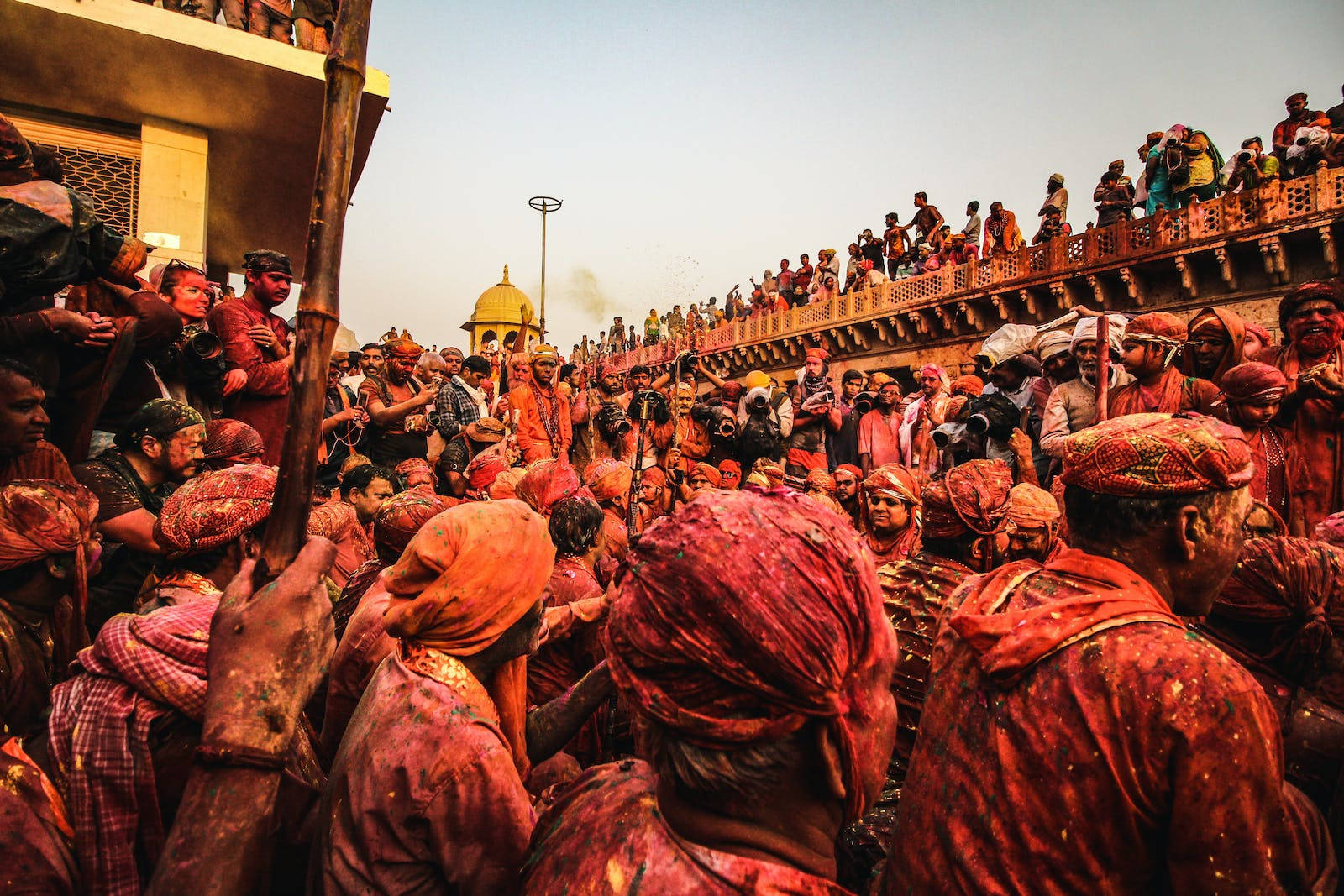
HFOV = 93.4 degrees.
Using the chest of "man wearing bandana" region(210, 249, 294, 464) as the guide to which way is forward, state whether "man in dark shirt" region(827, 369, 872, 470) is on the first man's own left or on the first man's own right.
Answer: on the first man's own left

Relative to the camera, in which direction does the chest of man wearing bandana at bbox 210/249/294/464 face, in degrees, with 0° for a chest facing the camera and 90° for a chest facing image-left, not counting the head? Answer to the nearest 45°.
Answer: approximately 315°

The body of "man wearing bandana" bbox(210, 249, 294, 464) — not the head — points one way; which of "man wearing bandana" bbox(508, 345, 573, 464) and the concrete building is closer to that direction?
the man wearing bandana

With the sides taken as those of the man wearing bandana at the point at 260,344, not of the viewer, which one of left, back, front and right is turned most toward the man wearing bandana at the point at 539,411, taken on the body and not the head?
left

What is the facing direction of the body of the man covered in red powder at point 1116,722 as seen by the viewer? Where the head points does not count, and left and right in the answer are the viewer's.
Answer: facing away from the viewer and to the right of the viewer

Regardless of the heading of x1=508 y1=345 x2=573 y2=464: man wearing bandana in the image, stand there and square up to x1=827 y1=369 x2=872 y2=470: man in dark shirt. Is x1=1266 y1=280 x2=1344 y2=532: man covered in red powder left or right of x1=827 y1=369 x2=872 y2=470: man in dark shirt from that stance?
right
